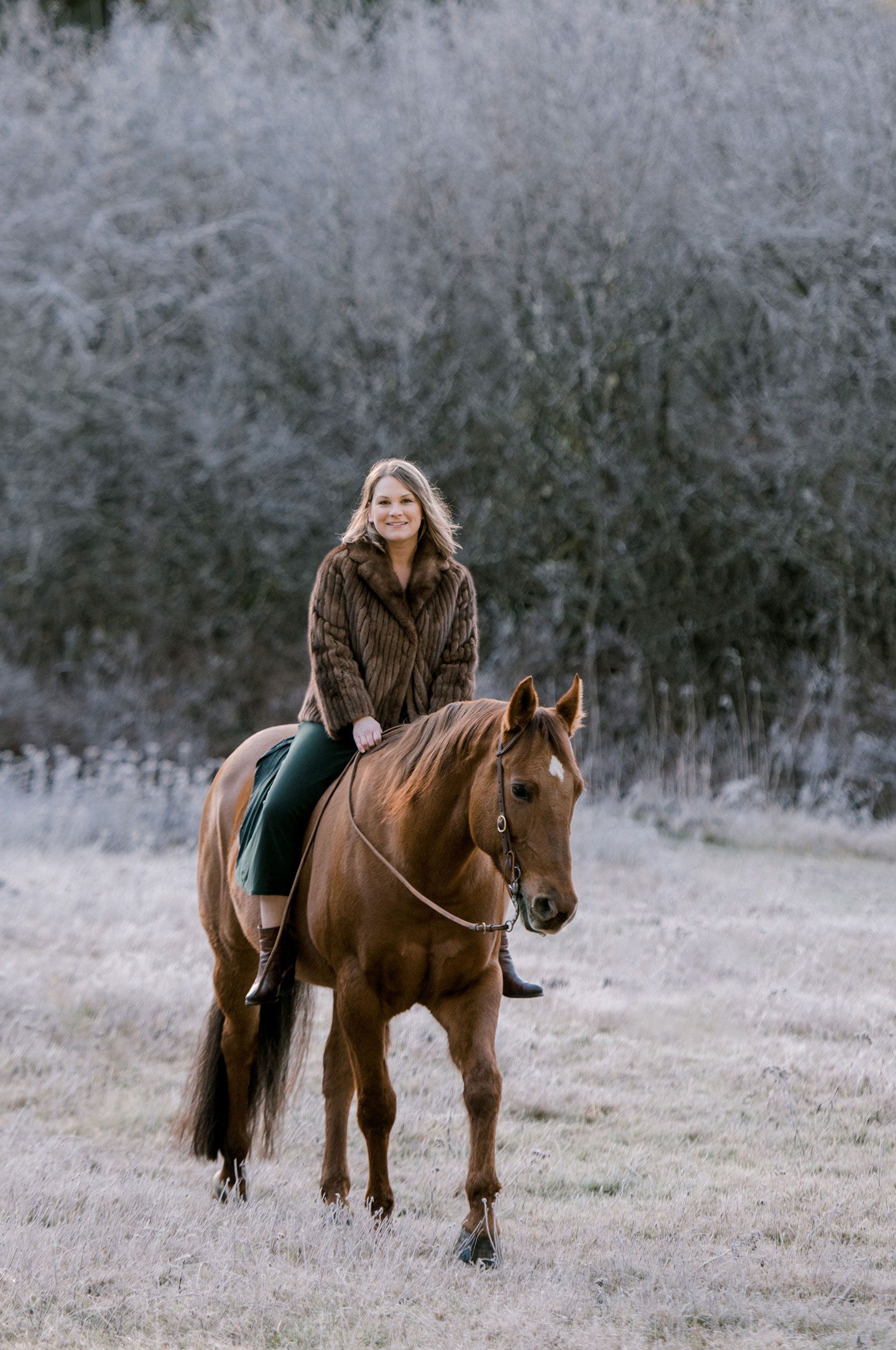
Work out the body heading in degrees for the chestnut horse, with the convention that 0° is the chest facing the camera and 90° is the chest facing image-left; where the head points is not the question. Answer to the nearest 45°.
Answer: approximately 315°
